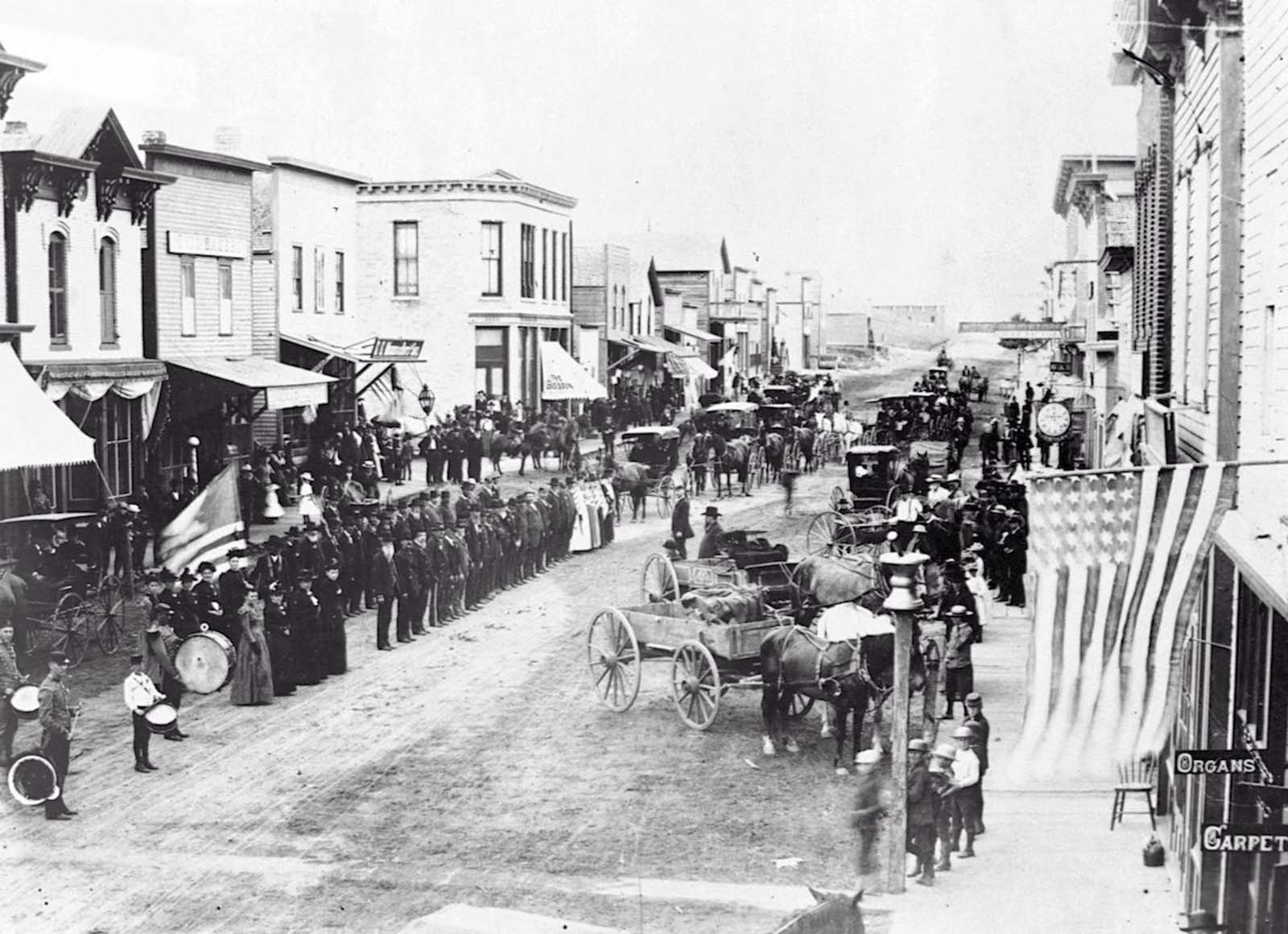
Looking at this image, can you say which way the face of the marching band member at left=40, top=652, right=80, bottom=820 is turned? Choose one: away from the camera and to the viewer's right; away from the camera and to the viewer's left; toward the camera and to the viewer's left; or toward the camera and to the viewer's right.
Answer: toward the camera and to the viewer's right

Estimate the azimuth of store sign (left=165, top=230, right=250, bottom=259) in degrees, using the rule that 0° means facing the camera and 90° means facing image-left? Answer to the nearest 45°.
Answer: approximately 315°

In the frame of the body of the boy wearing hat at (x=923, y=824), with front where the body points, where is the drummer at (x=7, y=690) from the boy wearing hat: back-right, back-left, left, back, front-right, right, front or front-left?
front-right

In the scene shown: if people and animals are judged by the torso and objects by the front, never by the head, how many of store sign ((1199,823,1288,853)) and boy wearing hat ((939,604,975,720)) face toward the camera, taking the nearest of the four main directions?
1

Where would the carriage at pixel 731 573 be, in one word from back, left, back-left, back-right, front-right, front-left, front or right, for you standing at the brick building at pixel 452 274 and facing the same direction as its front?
front-right

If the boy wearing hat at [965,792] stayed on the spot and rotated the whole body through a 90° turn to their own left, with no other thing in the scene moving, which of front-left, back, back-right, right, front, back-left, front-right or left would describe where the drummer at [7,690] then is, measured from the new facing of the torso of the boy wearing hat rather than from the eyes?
back-right

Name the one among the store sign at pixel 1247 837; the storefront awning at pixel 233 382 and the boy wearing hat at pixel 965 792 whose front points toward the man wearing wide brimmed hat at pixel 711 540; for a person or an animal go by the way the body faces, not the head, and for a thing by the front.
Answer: the storefront awning

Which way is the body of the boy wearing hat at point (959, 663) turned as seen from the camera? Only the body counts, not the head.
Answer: to the viewer's left

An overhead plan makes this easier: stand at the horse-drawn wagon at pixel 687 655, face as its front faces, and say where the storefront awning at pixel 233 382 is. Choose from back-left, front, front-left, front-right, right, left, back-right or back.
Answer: back

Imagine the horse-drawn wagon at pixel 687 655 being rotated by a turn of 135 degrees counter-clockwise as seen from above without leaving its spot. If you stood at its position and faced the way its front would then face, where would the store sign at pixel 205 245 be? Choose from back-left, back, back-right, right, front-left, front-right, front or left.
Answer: front-left

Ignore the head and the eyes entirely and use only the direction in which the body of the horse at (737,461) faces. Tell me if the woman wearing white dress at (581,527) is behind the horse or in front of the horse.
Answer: in front

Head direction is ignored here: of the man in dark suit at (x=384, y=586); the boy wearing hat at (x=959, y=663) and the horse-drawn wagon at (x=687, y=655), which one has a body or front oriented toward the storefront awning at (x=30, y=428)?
the boy wearing hat
